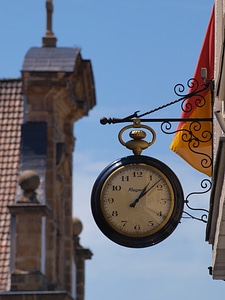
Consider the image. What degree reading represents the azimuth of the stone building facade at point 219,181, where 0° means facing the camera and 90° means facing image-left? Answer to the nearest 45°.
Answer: approximately 90°

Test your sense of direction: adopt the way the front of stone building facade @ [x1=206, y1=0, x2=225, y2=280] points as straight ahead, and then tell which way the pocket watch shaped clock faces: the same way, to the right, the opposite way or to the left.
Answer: to the left

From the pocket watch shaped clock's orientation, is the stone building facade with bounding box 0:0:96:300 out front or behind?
behind

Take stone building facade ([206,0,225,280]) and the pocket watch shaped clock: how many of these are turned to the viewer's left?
1

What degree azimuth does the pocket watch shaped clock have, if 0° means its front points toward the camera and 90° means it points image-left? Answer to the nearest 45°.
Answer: approximately 0°
